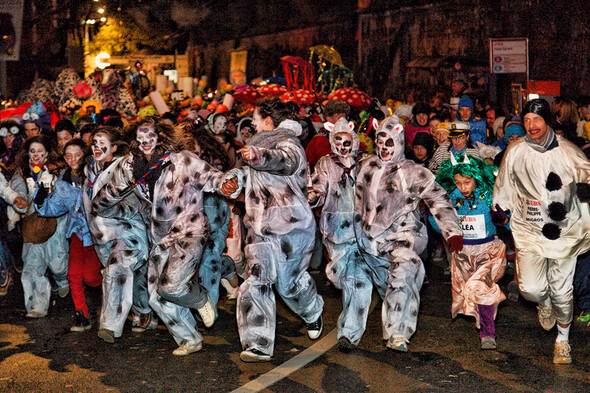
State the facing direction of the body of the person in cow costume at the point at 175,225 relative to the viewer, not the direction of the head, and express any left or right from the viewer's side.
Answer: facing the viewer and to the left of the viewer

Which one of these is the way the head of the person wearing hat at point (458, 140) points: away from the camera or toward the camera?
toward the camera

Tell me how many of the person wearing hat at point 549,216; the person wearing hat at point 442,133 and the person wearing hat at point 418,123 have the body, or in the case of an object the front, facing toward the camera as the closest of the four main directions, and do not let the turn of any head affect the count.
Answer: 3

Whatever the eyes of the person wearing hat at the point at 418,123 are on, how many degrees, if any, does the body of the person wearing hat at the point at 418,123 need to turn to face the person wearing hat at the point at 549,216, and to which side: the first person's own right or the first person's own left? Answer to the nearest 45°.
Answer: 0° — they already face them

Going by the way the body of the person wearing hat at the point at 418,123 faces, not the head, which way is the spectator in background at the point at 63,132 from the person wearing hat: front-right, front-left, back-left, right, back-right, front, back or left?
front-right

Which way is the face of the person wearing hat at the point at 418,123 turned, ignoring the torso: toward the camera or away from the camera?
toward the camera

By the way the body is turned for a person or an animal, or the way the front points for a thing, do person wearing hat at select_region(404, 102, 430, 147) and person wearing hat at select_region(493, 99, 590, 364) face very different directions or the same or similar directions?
same or similar directions

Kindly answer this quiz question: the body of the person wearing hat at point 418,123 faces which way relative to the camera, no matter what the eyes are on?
toward the camera

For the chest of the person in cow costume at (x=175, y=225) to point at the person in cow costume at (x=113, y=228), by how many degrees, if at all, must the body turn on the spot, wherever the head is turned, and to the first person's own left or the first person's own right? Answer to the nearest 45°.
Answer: approximately 90° to the first person's own right

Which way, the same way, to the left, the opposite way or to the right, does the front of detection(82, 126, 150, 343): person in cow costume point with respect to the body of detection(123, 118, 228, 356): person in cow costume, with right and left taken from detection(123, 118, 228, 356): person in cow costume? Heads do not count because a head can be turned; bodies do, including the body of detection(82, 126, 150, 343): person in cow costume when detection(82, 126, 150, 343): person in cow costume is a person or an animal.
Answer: the same way

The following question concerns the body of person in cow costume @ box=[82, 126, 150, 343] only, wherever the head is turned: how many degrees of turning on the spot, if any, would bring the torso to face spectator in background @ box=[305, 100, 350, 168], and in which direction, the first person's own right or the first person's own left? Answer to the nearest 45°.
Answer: approximately 180°

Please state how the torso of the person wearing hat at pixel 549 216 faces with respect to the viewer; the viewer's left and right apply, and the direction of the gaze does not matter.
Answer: facing the viewer

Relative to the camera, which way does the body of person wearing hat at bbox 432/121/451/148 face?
toward the camera
